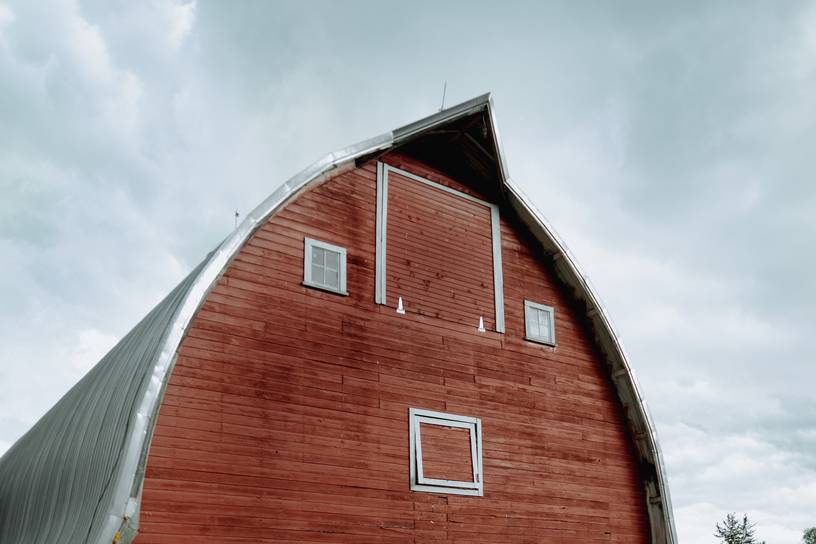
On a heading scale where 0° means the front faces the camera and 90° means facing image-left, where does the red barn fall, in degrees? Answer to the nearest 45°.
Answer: approximately 315°
